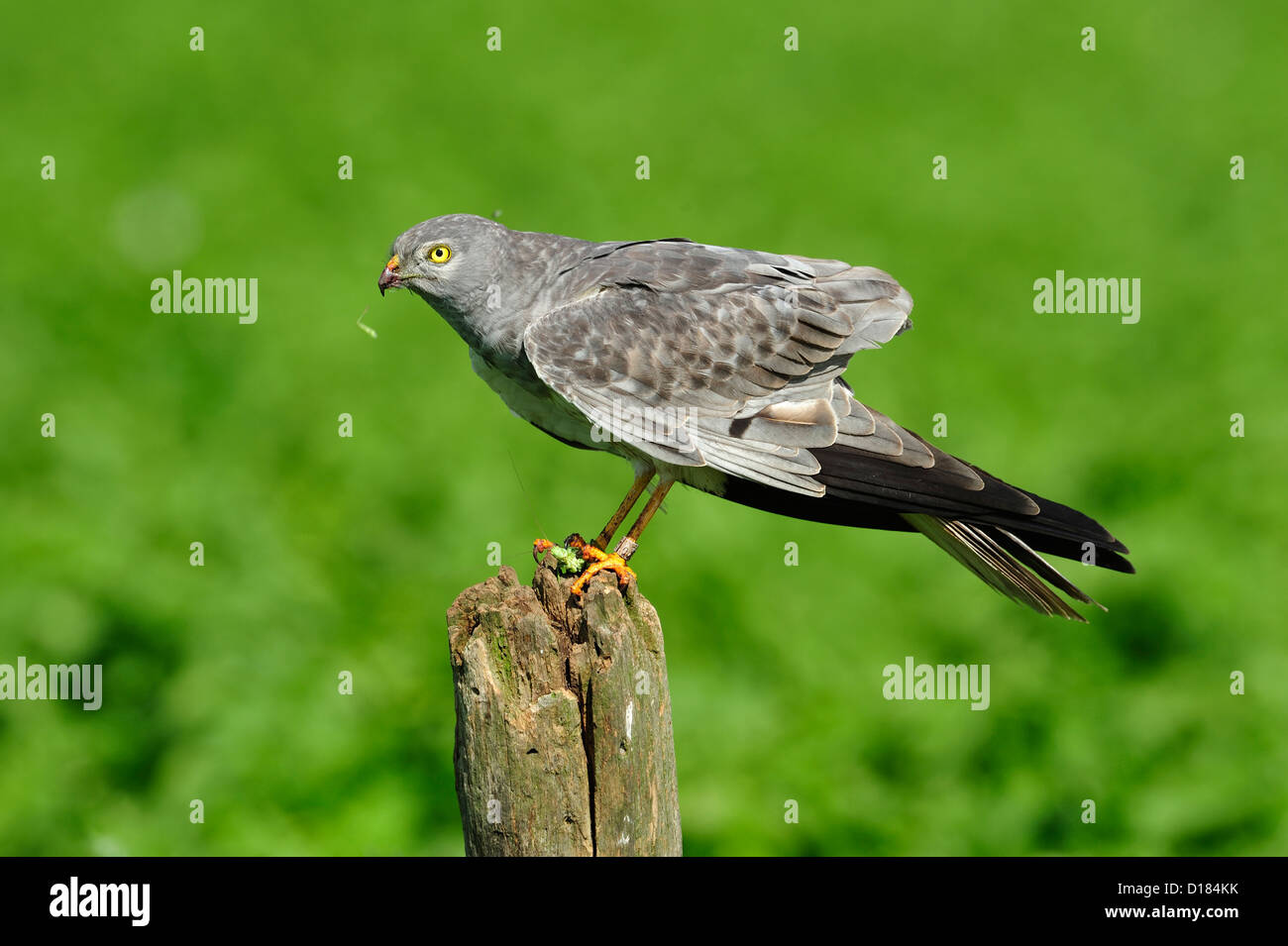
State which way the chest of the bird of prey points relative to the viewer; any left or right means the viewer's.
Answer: facing to the left of the viewer
